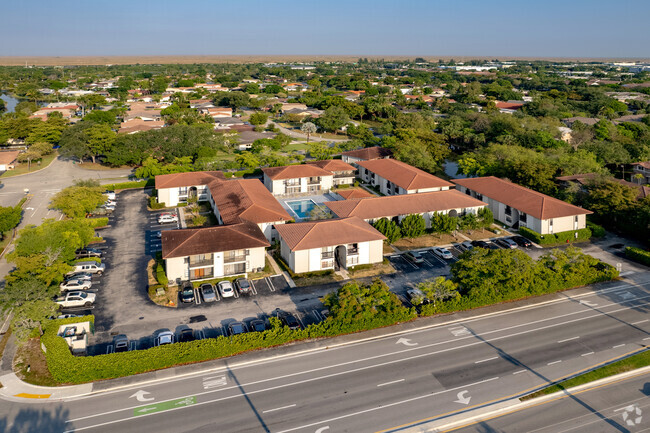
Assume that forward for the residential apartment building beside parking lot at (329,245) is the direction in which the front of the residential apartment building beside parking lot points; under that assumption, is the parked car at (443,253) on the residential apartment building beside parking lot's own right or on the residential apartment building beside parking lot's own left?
on the residential apartment building beside parking lot's own left

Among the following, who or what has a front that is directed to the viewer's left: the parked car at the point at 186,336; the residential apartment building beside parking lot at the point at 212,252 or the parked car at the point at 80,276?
the parked car at the point at 80,276

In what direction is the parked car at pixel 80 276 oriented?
to the viewer's left

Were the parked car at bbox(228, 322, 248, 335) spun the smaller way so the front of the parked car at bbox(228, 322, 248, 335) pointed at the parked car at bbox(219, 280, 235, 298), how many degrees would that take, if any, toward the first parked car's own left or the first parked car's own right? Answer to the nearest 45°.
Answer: approximately 180°

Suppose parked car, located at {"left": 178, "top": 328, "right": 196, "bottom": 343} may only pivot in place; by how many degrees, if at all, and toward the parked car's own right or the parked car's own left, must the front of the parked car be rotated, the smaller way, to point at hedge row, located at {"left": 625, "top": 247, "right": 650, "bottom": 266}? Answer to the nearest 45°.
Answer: approximately 90° to the parked car's own left

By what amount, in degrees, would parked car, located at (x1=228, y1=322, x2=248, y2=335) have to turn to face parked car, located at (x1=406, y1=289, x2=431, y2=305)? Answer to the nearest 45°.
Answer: approximately 90° to its left

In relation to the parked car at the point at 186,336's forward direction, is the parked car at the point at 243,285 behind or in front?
behind

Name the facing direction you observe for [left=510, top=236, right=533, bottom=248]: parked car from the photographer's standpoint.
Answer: facing away from the viewer and to the left of the viewer

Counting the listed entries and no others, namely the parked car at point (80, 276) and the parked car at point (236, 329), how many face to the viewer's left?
1

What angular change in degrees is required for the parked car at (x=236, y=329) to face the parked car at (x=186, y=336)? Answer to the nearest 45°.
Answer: approximately 90° to its right

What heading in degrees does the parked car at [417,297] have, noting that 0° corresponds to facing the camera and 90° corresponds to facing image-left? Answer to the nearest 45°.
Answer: approximately 315°

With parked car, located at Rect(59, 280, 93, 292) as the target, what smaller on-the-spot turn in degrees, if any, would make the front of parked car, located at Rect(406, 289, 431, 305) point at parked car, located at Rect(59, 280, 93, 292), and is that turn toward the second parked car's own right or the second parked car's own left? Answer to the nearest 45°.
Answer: approximately 135° to the second parked car's own right
